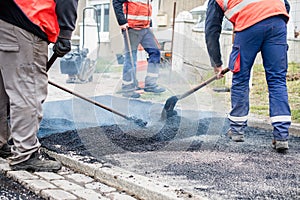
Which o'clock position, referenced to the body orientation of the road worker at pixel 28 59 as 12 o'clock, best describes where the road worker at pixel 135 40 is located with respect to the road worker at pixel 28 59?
the road worker at pixel 135 40 is roughly at 10 o'clock from the road worker at pixel 28 59.

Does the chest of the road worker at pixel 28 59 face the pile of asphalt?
yes

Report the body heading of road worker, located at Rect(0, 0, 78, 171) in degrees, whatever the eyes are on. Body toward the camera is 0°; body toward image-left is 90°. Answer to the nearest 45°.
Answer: approximately 270°

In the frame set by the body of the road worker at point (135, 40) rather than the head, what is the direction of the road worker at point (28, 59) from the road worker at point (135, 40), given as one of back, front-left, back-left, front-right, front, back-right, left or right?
front-right

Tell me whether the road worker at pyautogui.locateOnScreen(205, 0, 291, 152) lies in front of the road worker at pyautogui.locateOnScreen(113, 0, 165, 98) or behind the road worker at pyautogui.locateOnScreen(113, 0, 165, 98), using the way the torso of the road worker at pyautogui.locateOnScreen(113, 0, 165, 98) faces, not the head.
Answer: in front

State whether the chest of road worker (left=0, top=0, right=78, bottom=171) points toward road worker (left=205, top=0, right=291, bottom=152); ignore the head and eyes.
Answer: yes

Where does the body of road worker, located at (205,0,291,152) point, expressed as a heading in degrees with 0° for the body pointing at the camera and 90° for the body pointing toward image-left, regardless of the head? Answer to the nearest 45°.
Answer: approximately 135°

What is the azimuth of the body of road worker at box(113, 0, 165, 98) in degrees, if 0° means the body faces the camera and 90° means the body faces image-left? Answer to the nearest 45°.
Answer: approximately 315°

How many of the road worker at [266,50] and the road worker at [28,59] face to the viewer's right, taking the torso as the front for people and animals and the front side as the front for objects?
1

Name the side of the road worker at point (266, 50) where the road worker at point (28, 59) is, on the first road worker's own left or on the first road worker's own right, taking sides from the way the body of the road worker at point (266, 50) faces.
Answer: on the first road worker's own left

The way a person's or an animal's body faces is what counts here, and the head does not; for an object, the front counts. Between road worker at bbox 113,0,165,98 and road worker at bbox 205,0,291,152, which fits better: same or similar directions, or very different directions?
very different directions
